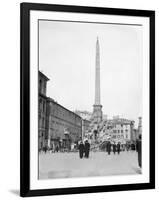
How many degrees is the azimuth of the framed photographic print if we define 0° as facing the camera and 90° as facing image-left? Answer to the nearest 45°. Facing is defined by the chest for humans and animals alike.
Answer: approximately 315°
